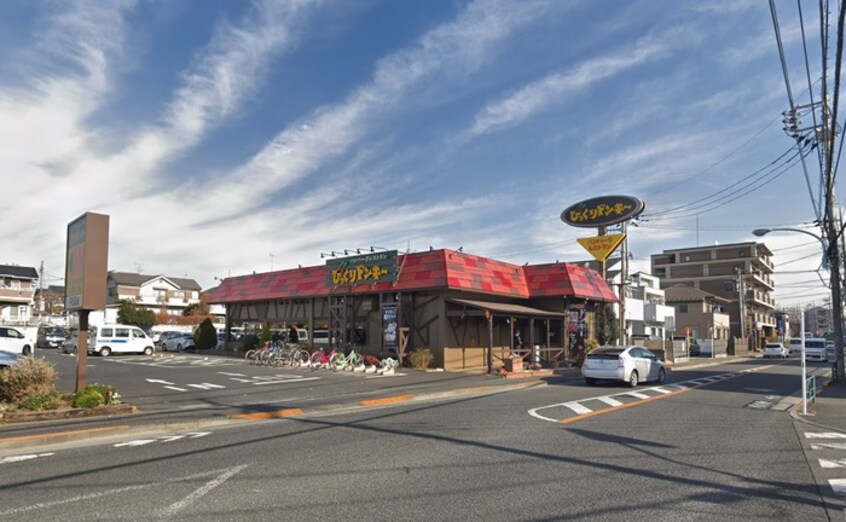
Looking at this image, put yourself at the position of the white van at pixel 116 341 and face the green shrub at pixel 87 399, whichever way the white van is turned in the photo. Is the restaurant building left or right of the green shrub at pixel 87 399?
left

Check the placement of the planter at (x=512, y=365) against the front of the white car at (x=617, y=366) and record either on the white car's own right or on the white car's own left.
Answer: on the white car's own left

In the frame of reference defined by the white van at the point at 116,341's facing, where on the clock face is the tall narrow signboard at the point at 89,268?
The tall narrow signboard is roughly at 3 o'clock from the white van.

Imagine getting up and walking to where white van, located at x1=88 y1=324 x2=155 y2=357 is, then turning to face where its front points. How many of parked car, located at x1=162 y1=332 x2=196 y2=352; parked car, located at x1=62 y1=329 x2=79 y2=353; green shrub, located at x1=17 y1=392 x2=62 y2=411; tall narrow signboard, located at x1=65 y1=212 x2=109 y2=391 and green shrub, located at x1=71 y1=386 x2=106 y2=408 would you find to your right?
3

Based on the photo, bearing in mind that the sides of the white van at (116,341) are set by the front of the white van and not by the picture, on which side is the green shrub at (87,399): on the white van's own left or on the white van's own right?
on the white van's own right

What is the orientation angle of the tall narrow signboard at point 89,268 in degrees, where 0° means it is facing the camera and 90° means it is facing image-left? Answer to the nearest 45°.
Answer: approximately 45°

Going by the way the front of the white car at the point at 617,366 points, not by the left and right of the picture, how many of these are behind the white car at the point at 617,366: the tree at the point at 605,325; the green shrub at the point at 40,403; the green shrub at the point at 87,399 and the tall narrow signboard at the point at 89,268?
3

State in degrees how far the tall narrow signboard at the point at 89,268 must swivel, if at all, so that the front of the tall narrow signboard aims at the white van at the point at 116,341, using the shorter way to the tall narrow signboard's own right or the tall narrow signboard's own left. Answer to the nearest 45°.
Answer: approximately 135° to the tall narrow signboard's own right
